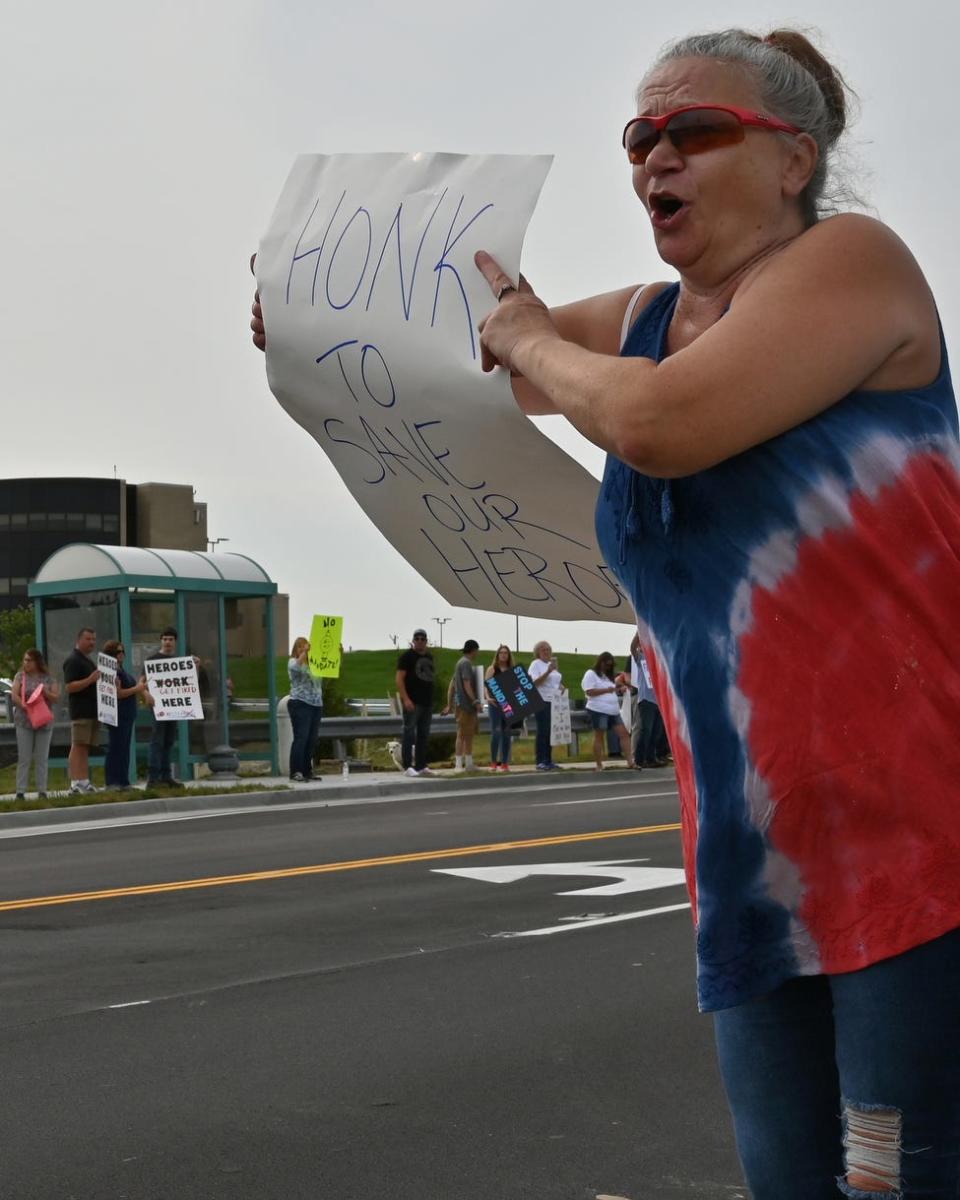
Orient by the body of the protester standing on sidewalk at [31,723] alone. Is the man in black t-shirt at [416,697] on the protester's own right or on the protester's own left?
on the protester's own left

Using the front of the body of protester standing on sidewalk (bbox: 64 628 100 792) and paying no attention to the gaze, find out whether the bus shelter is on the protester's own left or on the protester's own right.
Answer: on the protester's own left

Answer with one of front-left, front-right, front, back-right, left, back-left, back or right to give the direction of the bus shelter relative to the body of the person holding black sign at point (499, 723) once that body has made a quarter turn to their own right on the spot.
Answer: front

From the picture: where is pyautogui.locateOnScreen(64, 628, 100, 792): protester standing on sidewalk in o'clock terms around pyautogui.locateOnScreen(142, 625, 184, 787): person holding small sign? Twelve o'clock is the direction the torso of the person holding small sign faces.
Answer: The protester standing on sidewalk is roughly at 3 o'clock from the person holding small sign.

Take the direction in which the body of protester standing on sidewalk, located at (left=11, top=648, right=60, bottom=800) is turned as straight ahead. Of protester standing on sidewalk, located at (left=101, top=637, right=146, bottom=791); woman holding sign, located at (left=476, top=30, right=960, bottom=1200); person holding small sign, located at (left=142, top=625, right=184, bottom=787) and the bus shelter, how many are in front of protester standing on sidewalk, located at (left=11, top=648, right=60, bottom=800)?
1

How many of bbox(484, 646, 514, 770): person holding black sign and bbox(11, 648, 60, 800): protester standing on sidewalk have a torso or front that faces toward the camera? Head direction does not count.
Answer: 2

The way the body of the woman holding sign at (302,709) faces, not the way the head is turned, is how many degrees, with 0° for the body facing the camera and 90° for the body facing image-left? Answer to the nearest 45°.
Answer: approximately 315°

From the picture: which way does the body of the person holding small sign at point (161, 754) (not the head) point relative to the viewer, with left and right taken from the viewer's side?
facing the viewer and to the right of the viewer

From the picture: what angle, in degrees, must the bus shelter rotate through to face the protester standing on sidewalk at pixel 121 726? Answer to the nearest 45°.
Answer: approximately 45° to its right

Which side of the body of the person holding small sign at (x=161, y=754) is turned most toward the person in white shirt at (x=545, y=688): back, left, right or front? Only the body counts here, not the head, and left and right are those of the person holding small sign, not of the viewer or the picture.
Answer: left

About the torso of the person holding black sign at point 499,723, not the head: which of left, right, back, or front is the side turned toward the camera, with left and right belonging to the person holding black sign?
front

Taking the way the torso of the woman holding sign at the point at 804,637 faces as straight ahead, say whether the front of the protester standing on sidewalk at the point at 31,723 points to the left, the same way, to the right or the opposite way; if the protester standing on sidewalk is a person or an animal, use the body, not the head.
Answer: to the left
